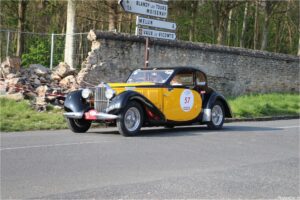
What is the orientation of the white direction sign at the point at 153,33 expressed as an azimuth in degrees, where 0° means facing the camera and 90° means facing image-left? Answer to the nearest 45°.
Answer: approximately 0°

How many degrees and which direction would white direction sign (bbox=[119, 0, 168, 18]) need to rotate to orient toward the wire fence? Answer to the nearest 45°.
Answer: approximately 135° to its right

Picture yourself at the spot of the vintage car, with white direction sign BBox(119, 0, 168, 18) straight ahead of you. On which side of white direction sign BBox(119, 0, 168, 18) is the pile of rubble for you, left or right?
left

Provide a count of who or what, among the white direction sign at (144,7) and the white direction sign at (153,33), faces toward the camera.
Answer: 2

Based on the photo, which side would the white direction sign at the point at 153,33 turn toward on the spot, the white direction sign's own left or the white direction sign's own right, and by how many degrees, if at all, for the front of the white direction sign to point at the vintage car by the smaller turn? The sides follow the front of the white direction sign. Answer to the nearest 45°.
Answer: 0° — it already faces it

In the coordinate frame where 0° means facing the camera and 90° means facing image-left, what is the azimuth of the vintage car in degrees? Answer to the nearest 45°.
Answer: approximately 45°

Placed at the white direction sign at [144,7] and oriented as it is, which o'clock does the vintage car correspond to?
The vintage car is roughly at 12 o'clock from the white direction sign.

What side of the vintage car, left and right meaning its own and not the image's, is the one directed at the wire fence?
right

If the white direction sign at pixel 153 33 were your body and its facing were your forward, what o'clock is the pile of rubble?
The pile of rubble is roughly at 3 o'clock from the white direction sign.

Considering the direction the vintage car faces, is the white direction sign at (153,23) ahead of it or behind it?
behind
